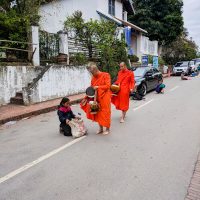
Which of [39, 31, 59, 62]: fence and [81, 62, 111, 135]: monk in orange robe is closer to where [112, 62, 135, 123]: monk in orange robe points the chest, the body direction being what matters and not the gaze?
the monk in orange robe

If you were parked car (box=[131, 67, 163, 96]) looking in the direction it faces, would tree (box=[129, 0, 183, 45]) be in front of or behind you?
behind

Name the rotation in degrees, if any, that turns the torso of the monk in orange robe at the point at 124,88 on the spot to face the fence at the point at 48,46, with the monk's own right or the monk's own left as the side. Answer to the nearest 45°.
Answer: approximately 90° to the monk's own right

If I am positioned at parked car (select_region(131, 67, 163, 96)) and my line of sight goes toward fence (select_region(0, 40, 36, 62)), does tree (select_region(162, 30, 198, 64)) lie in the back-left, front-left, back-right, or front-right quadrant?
back-right

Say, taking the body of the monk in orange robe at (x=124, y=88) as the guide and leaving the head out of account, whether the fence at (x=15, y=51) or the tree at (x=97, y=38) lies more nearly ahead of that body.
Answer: the fence

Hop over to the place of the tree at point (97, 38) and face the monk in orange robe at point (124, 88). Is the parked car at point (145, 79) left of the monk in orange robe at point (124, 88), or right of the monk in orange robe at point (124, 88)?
left

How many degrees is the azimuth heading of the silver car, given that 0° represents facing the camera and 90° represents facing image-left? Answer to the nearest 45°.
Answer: approximately 45°

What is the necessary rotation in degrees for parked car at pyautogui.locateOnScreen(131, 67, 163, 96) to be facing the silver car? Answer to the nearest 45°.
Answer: approximately 135° to its right
